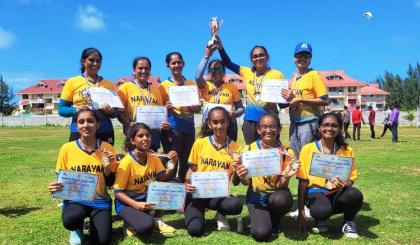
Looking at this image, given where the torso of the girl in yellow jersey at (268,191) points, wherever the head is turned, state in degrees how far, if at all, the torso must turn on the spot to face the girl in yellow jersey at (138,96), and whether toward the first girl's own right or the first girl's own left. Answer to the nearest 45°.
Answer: approximately 90° to the first girl's own right

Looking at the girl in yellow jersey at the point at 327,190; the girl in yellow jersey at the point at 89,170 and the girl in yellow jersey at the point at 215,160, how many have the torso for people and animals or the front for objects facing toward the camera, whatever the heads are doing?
3

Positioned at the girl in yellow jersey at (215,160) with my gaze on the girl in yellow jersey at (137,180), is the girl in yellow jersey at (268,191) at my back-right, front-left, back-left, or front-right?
back-left

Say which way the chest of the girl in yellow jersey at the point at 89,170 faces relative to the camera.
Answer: toward the camera

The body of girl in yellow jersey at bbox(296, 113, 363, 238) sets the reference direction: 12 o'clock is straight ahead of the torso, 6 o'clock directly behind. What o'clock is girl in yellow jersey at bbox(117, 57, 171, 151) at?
girl in yellow jersey at bbox(117, 57, 171, 151) is roughly at 3 o'clock from girl in yellow jersey at bbox(296, 113, 363, 238).

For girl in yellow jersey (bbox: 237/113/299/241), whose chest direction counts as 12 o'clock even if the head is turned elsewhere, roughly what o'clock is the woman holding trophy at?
The woman holding trophy is roughly at 5 o'clock from the girl in yellow jersey.

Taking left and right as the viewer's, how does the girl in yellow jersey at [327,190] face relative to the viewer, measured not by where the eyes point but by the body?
facing the viewer

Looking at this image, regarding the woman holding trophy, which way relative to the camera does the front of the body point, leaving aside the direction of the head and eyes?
toward the camera

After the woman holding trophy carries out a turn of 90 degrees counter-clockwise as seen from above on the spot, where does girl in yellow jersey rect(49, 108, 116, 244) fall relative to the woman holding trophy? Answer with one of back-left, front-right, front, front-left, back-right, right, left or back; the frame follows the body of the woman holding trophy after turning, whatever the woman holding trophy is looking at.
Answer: back-right

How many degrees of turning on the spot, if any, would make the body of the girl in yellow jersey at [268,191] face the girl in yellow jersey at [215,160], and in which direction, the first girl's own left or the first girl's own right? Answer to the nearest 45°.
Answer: approximately 90° to the first girl's own right
